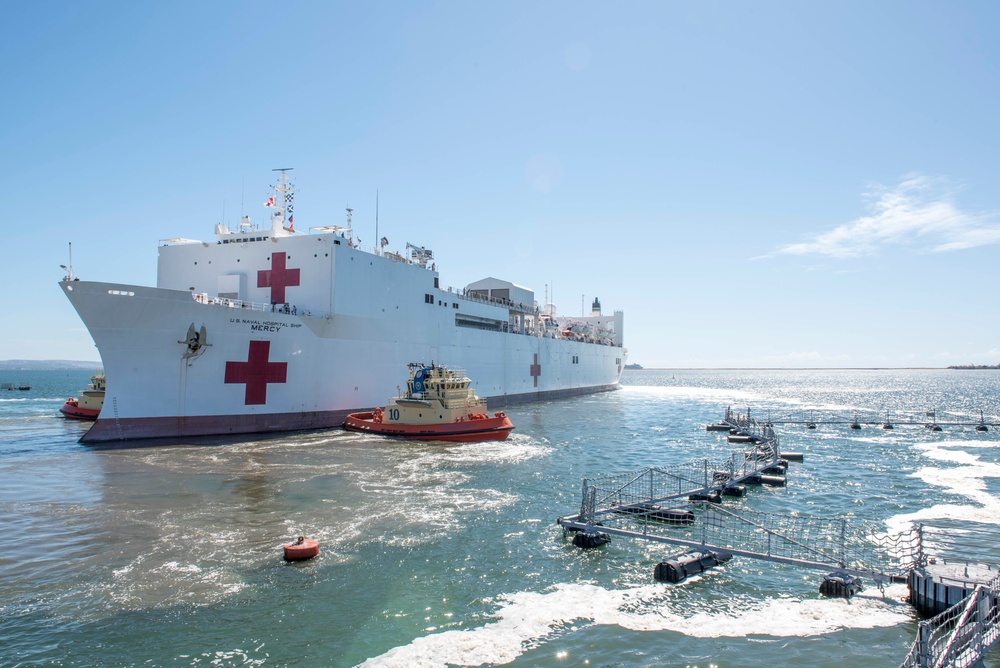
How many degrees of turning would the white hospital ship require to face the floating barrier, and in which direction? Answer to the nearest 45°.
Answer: approximately 90° to its left

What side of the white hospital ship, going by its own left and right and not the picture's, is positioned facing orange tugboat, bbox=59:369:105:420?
front

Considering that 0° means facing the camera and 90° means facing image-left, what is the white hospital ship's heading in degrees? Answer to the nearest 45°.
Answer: approximately 45°

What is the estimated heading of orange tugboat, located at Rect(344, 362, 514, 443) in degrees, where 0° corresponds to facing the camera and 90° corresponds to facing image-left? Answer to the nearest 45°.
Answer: approximately 315°

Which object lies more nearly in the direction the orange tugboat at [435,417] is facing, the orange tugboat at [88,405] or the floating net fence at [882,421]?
the floating net fence
